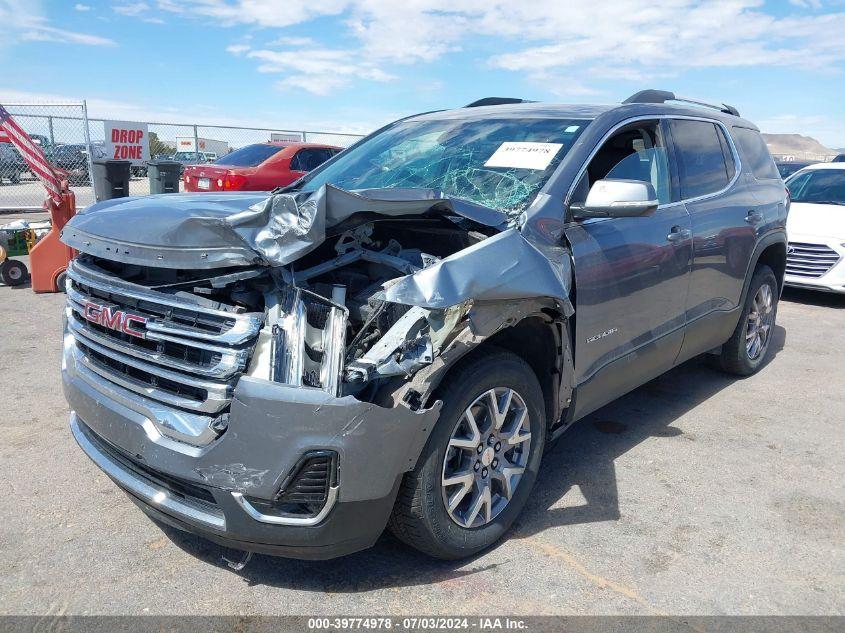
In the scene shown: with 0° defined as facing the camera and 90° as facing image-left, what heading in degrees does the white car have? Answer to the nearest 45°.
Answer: approximately 45°

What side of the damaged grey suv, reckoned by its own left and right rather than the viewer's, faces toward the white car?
back

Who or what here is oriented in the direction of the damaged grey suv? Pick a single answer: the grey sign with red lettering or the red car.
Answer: the grey sign with red lettering

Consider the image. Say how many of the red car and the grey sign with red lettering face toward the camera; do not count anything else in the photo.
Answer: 1

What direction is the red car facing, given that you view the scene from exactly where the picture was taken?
facing away from the viewer and to the right of the viewer

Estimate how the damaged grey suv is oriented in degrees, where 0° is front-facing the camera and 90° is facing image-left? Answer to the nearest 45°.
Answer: approximately 45°

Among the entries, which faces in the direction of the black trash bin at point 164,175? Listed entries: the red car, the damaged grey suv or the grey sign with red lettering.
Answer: the grey sign with red lettering

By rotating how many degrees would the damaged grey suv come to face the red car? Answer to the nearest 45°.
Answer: approximately 135° to its right
